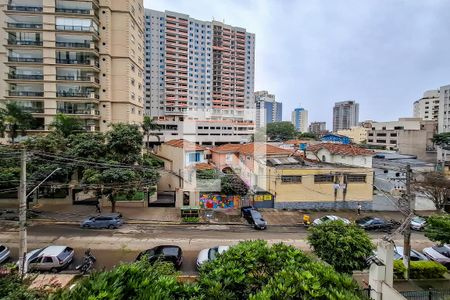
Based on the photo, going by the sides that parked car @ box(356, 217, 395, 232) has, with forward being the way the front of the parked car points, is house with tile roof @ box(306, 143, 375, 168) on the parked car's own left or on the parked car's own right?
on the parked car's own right

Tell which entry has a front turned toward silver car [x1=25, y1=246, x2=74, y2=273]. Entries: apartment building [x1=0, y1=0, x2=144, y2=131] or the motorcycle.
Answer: the apartment building

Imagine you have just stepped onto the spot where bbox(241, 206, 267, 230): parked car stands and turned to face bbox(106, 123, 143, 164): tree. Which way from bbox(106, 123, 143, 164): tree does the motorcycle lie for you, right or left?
left

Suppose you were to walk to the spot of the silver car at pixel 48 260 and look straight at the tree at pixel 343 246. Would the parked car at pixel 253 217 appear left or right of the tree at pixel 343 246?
left

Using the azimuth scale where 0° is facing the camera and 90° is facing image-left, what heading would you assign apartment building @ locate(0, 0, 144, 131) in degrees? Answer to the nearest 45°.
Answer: approximately 0°

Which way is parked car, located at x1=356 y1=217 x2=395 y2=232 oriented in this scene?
to the viewer's left

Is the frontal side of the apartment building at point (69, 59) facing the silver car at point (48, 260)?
yes

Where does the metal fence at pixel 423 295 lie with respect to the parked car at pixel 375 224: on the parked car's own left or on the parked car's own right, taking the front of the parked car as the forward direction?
on the parked car's own left

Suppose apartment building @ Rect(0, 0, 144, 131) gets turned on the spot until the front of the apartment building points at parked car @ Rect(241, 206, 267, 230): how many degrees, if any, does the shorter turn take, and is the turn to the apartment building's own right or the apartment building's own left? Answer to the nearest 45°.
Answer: approximately 45° to the apartment building's own left
